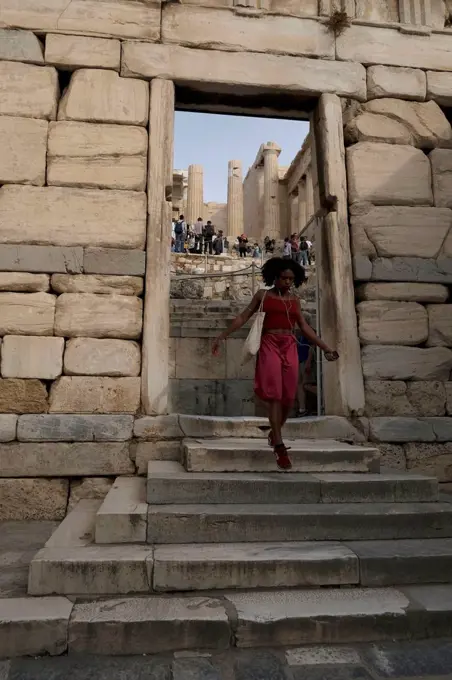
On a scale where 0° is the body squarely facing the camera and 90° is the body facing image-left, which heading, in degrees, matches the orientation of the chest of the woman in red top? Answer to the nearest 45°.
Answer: approximately 0°

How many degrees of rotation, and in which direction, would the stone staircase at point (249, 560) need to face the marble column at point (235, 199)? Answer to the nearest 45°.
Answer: approximately 180°

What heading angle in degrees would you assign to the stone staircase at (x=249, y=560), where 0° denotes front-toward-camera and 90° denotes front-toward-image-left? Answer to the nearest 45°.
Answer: approximately 0°

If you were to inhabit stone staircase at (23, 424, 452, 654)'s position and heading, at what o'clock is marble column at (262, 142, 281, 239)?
The marble column is roughly at 6 o'clock from the stone staircase.

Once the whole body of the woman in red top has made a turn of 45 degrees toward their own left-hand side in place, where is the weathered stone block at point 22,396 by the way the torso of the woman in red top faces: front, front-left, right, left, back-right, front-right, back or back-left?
back-right

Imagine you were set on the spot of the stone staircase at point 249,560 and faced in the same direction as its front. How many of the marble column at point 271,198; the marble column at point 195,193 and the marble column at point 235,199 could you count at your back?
3

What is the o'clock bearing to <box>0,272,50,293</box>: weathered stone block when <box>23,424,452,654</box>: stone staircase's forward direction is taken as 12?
The weathered stone block is roughly at 4 o'clock from the stone staircase.
